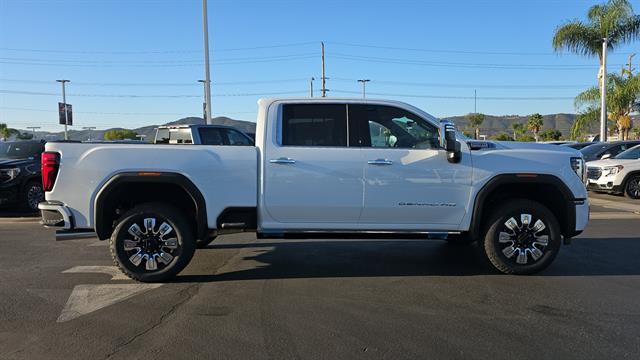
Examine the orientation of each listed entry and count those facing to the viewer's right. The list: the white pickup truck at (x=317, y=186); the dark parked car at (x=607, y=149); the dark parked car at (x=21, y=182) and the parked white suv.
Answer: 1

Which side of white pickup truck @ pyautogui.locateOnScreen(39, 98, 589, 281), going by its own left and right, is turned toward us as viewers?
right

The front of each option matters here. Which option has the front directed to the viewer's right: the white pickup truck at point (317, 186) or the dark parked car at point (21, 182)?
the white pickup truck

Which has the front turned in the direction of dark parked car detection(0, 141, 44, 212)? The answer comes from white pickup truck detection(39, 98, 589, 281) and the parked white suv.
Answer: the parked white suv

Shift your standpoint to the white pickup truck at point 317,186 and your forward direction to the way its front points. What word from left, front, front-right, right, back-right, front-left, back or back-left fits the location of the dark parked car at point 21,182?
back-left

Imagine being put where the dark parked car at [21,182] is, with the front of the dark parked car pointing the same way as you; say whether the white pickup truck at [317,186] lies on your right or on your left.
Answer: on your left

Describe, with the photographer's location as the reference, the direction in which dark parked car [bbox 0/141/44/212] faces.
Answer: facing the viewer and to the left of the viewer

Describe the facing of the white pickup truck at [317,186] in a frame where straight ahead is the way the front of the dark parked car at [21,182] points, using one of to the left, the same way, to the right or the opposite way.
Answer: to the left

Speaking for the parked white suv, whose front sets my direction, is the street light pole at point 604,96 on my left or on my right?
on my right

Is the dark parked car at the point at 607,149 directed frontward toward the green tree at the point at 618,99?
no

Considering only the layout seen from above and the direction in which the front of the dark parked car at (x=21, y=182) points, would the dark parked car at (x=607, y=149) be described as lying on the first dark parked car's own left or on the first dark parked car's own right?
on the first dark parked car's own left

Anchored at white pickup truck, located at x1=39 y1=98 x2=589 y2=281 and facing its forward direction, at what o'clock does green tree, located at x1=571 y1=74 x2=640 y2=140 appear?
The green tree is roughly at 10 o'clock from the white pickup truck.

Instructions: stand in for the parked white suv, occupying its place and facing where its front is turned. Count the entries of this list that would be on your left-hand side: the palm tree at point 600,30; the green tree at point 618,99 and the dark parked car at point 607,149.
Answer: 0

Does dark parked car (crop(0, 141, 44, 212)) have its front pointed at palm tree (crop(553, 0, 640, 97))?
no

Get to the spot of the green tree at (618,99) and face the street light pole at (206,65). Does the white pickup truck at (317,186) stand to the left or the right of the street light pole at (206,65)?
left

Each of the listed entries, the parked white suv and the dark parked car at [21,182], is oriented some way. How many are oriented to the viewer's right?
0
